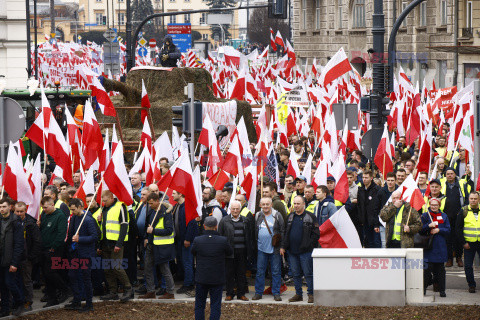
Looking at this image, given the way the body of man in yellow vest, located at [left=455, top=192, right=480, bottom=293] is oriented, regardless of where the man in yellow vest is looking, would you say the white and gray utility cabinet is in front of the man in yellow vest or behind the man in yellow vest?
in front

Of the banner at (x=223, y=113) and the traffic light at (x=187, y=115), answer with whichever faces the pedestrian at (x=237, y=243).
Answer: the banner

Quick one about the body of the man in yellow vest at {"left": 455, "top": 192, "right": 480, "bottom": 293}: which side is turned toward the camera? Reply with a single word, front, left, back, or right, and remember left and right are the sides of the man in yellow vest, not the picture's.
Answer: front

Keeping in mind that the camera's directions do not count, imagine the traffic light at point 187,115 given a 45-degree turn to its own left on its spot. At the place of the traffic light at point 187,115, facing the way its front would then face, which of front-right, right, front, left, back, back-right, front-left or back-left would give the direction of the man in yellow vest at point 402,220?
left

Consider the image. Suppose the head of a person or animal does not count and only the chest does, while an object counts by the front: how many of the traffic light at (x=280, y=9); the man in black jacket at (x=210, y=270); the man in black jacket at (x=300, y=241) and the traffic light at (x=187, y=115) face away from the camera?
2

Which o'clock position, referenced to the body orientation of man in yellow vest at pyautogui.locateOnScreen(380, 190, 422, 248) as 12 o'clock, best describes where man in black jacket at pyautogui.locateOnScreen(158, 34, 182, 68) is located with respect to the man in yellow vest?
The man in black jacket is roughly at 5 o'clock from the man in yellow vest.

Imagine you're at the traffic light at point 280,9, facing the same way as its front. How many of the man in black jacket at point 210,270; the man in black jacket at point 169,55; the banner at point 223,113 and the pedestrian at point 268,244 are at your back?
4

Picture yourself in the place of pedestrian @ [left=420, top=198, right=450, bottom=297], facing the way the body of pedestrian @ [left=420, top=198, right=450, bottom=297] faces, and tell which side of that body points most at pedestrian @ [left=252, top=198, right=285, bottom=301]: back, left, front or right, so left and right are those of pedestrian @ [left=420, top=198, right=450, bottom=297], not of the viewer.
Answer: right

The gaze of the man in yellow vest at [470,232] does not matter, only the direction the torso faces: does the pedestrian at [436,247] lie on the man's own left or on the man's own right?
on the man's own right

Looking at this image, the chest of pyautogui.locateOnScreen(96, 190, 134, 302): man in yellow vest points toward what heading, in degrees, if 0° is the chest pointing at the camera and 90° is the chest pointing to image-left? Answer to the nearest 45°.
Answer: approximately 45°

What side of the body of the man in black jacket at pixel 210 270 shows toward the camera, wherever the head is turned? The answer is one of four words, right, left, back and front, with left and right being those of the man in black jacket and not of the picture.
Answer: back

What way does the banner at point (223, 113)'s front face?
toward the camera

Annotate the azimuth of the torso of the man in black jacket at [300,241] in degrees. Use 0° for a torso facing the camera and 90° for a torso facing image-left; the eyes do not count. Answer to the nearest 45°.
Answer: approximately 45°

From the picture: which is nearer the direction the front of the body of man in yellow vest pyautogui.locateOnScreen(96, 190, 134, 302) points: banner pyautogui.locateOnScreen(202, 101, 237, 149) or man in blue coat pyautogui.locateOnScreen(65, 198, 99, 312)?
the man in blue coat

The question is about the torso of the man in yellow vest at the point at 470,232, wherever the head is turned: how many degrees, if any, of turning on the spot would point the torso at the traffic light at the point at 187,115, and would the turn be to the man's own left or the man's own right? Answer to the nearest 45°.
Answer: approximately 135° to the man's own right
